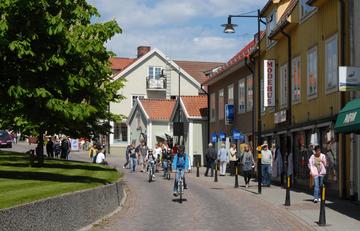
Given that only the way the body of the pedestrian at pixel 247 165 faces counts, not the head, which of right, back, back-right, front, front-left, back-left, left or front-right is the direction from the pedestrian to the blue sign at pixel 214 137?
back

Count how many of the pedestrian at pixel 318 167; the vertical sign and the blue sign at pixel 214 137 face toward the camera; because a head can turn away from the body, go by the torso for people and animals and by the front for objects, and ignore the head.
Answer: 3

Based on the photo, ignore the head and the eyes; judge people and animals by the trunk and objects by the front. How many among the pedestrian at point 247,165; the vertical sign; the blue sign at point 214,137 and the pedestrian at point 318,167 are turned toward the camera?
4

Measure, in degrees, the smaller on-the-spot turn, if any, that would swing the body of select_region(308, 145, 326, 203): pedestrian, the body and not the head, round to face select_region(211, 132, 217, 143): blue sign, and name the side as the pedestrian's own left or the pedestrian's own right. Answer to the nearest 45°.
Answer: approximately 180°

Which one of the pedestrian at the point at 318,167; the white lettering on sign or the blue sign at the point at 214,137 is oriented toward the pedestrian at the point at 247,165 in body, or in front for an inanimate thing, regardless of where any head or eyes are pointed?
the blue sign

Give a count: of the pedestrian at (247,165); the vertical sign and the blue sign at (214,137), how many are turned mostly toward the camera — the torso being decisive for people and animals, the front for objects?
3

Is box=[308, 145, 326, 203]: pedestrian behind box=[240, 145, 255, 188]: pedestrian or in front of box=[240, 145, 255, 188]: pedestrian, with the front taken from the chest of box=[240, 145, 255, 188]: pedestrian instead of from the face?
in front

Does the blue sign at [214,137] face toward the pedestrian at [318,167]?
yes

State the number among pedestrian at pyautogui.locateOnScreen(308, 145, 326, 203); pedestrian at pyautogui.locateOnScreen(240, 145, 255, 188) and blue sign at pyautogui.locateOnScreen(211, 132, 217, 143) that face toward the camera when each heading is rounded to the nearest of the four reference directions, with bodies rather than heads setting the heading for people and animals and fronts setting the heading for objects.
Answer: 3

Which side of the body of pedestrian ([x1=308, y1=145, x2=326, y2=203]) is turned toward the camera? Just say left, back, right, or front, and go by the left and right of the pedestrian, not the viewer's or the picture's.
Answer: front

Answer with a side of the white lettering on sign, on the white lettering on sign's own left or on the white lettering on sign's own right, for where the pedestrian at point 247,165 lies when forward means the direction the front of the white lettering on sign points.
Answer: on the white lettering on sign's own right

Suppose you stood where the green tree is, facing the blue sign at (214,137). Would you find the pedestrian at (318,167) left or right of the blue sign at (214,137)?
right

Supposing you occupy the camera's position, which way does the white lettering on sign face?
facing the viewer and to the left of the viewer
